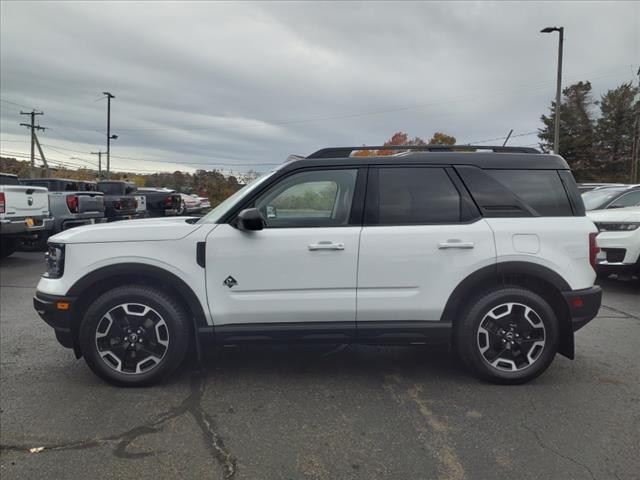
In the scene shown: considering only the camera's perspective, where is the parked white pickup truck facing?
facing away from the viewer and to the left of the viewer

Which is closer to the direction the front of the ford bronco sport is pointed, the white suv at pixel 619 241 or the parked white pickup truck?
the parked white pickup truck

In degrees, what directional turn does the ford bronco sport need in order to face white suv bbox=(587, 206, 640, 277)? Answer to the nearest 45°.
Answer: approximately 135° to its right

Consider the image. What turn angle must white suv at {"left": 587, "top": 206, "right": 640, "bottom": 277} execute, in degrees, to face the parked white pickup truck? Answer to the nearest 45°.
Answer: approximately 45° to its right

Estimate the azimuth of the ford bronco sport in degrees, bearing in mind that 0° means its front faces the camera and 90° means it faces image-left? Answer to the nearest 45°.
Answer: approximately 90°

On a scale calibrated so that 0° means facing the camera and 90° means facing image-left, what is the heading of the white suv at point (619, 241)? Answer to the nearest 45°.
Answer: approximately 45°

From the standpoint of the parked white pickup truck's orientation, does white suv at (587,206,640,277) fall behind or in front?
behind
